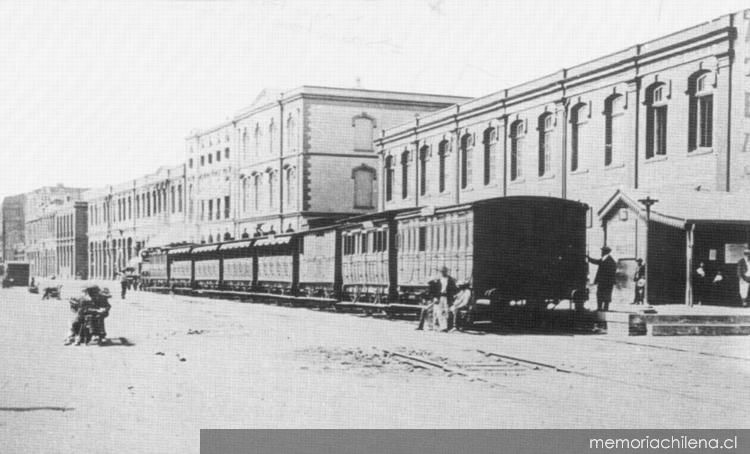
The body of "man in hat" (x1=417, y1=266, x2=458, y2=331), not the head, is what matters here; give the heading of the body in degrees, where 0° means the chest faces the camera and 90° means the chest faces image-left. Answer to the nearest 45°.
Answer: approximately 0°

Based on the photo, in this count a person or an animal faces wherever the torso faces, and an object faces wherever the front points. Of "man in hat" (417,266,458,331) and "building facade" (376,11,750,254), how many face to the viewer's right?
0

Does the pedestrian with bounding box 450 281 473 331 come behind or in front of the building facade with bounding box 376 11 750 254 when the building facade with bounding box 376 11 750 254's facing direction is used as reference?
in front

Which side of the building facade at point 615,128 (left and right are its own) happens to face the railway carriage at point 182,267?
right

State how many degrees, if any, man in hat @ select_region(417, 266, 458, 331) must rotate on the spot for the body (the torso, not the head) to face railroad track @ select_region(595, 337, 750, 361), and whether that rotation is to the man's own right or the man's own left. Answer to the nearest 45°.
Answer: approximately 45° to the man's own left

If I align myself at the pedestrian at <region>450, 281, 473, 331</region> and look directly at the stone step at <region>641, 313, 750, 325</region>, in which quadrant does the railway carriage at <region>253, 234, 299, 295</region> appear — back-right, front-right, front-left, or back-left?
back-left

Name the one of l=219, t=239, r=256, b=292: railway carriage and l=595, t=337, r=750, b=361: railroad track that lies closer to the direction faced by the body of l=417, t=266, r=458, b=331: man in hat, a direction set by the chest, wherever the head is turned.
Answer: the railroad track

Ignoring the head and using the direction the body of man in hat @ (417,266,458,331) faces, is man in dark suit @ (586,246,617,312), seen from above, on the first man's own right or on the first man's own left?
on the first man's own left

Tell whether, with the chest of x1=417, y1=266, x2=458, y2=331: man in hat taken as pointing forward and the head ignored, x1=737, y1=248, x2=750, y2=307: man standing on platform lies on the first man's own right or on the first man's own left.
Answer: on the first man's own left

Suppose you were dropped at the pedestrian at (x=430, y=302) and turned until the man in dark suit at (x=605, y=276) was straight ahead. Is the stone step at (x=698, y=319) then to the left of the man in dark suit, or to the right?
right

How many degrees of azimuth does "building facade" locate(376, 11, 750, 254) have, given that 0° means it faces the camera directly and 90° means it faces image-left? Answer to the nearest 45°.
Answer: approximately 45°
